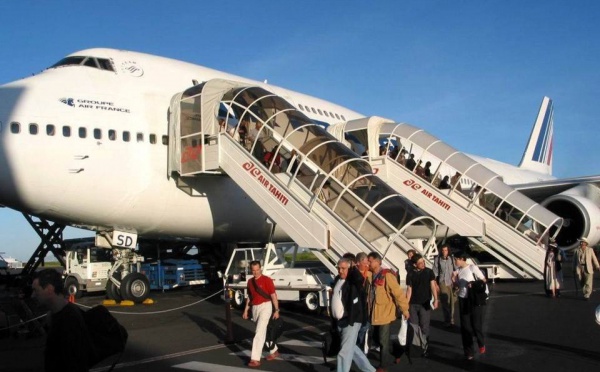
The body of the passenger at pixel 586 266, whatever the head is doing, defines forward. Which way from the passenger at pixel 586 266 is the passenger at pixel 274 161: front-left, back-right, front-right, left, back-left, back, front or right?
front-right

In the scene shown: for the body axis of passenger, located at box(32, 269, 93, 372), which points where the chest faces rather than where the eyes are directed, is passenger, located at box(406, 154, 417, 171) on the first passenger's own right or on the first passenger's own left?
on the first passenger's own right

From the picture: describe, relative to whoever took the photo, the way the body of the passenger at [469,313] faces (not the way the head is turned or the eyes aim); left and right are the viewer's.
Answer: facing the viewer and to the left of the viewer

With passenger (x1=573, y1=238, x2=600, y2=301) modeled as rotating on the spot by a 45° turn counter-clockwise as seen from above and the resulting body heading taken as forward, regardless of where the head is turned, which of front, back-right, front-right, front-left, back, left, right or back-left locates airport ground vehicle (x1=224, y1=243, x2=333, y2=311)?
right

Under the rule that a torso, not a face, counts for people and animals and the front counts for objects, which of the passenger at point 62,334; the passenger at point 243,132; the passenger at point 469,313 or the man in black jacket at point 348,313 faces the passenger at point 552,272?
the passenger at point 243,132

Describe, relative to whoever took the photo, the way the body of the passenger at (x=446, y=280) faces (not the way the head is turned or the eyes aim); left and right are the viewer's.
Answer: facing the viewer

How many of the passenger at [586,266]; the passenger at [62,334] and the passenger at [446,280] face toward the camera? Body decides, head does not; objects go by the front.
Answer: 2

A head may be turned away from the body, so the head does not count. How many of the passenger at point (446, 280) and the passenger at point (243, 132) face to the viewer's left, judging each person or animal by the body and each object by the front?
0

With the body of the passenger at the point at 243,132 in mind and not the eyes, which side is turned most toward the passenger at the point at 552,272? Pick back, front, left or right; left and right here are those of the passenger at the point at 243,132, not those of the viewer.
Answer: front

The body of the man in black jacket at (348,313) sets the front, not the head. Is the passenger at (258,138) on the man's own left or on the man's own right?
on the man's own right

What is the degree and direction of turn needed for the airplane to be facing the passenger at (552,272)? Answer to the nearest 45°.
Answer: approximately 135° to its left
